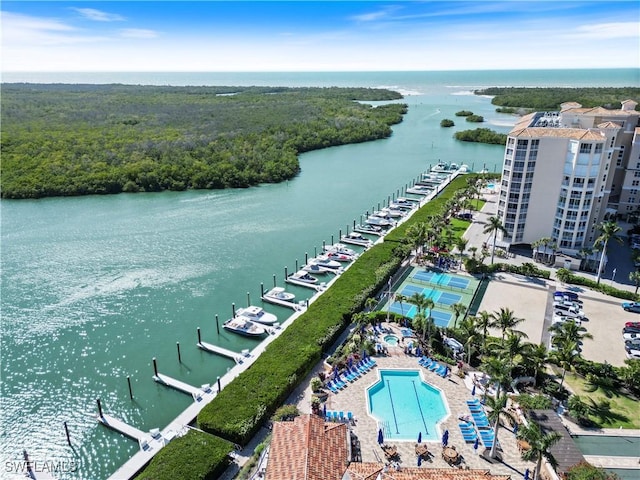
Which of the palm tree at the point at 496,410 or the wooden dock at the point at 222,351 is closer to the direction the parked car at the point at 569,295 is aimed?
the wooden dock

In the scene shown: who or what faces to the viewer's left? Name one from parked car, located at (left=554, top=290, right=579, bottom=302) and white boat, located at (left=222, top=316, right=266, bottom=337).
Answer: the parked car

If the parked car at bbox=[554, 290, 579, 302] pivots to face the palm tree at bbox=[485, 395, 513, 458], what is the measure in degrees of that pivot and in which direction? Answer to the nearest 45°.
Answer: approximately 90° to its left

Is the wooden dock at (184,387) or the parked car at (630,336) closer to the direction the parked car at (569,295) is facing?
the wooden dock
